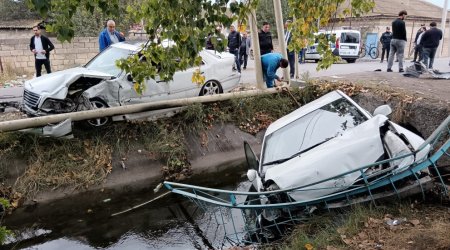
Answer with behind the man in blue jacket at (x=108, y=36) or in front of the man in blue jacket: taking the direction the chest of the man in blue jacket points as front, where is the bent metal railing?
in front

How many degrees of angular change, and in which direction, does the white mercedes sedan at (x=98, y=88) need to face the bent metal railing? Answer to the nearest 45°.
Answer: approximately 90° to its left

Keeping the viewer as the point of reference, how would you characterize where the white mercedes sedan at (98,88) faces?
facing the viewer and to the left of the viewer

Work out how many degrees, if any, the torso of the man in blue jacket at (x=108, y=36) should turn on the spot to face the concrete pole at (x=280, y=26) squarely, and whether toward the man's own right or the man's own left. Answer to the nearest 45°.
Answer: approximately 45° to the man's own left

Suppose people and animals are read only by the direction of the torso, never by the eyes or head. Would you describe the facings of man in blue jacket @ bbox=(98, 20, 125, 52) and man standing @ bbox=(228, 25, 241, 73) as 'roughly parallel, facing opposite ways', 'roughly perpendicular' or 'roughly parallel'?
roughly parallel

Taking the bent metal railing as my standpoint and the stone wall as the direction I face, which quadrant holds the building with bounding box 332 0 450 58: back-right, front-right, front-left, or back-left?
front-right

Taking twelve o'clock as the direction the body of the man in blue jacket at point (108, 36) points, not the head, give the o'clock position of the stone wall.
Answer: The stone wall is roughly at 7 o'clock from the man in blue jacket.

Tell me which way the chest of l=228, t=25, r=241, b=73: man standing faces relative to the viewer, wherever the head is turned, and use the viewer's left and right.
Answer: facing the viewer and to the right of the viewer

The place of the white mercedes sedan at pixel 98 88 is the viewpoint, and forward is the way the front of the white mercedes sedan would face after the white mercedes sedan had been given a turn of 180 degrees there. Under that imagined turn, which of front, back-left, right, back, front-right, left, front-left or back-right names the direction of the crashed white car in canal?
right

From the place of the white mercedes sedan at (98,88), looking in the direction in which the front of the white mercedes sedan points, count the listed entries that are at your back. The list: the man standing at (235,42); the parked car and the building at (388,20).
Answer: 3

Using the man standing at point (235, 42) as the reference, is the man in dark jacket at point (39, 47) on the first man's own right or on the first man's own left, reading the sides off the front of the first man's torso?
on the first man's own right

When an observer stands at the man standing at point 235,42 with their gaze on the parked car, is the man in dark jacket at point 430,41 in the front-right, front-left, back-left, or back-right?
front-right
